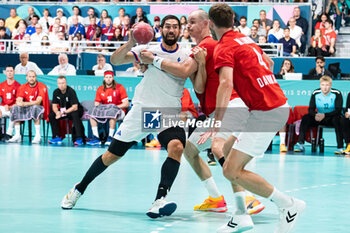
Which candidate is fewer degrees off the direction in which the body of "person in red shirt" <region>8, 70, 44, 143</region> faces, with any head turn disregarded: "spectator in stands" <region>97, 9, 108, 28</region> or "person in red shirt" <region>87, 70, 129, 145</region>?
the person in red shirt

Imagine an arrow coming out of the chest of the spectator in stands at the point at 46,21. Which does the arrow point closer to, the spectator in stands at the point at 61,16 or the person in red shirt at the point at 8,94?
the person in red shirt

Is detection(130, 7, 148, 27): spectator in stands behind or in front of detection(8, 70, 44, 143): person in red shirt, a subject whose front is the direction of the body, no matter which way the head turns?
behind

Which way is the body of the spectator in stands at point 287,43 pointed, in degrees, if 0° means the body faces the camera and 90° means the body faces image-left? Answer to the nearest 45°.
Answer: approximately 0°

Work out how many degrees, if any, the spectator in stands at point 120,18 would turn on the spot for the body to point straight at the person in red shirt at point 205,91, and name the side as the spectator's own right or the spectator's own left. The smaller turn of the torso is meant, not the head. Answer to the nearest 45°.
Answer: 0° — they already face them

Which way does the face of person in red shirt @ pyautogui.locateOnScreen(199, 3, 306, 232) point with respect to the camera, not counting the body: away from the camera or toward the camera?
away from the camera

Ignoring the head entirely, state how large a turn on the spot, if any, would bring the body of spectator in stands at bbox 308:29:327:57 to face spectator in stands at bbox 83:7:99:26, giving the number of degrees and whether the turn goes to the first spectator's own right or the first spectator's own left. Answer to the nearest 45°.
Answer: approximately 90° to the first spectator's own right

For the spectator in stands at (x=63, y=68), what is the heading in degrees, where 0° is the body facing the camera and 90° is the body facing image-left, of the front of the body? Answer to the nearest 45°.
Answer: approximately 0°

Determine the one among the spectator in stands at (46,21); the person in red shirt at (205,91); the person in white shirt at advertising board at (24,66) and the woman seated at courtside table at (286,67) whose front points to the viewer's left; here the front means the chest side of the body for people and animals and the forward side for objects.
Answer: the person in red shirt

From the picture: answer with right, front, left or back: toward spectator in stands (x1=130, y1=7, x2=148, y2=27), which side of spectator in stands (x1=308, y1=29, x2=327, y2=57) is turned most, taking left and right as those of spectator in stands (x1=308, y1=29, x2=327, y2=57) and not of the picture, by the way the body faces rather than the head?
right

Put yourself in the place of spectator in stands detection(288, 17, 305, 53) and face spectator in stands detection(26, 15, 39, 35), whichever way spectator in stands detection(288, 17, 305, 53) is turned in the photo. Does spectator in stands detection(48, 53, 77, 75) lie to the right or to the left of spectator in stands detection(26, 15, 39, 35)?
left
